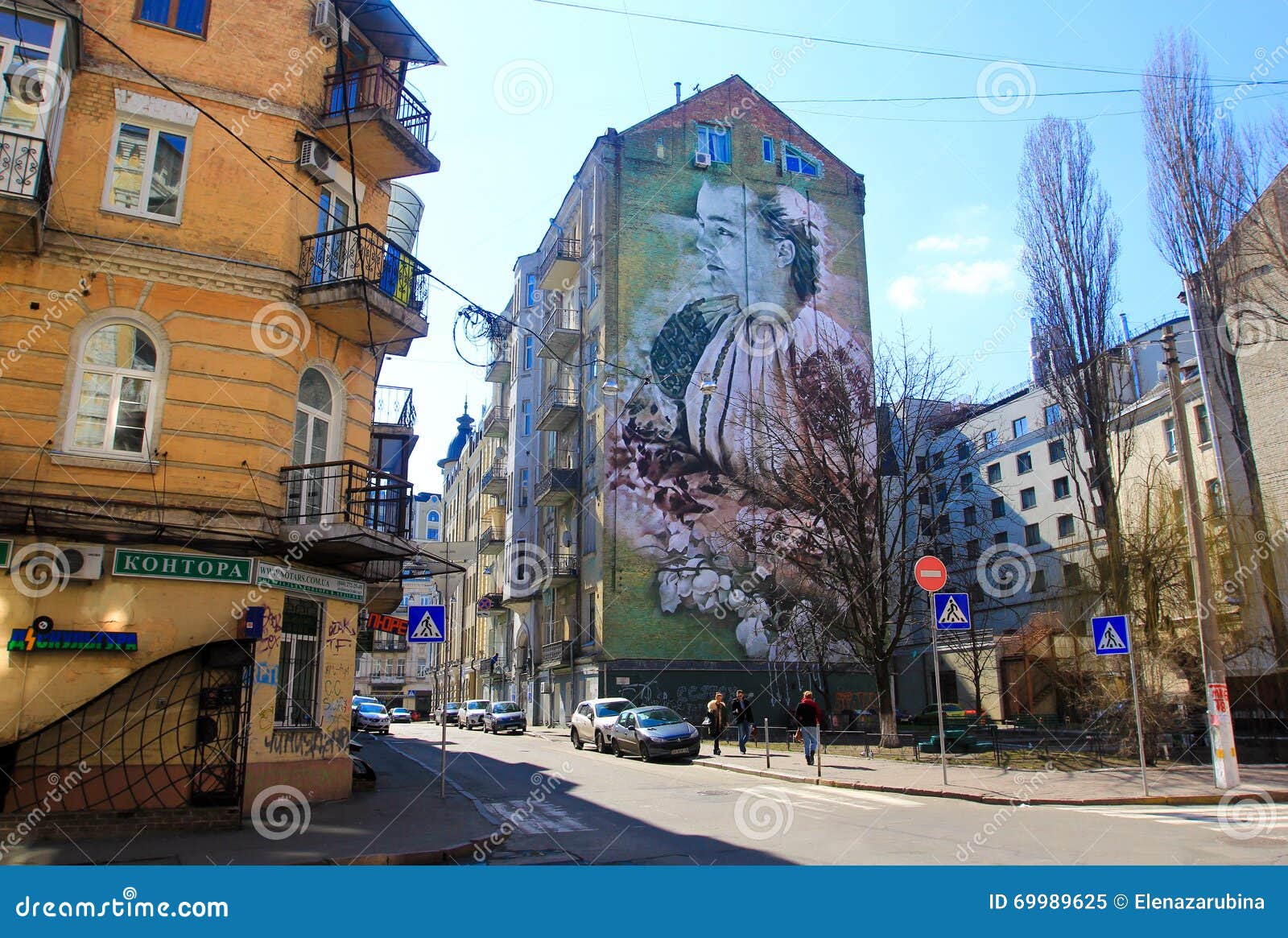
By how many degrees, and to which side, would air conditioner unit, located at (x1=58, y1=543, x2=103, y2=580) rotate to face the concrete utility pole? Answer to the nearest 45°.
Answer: approximately 90° to its left

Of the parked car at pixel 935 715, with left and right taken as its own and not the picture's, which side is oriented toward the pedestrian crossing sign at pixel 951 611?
left

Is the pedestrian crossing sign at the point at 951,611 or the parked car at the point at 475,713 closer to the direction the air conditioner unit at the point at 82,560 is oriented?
the pedestrian crossing sign

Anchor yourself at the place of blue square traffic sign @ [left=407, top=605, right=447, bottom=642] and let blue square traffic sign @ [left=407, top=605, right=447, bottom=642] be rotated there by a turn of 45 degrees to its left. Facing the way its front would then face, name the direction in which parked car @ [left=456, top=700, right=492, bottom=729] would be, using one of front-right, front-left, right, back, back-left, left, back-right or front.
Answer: back-left

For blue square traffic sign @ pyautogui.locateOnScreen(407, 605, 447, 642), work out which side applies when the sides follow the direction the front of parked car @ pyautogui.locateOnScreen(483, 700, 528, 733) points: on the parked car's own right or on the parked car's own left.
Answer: on the parked car's own right

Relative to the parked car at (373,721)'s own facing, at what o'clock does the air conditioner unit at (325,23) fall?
The air conditioner unit is roughly at 12 o'clock from the parked car.

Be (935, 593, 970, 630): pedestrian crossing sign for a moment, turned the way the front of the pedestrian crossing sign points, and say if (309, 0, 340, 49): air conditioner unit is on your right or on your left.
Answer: on your right
